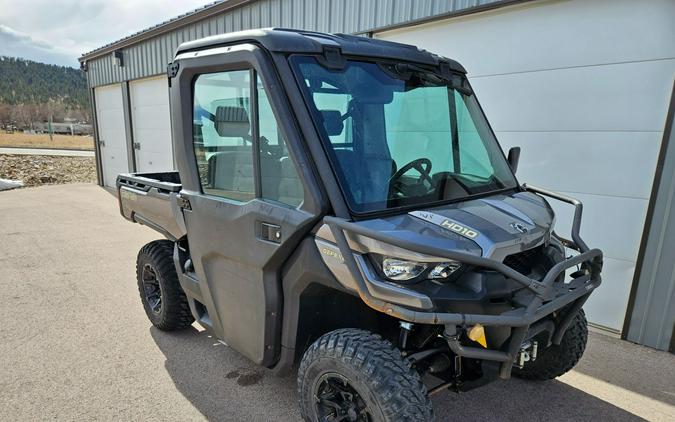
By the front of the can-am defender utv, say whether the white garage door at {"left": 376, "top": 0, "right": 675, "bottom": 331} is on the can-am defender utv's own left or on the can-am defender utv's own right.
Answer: on the can-am defender utv's own left

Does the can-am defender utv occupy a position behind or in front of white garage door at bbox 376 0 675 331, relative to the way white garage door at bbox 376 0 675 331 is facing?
in front

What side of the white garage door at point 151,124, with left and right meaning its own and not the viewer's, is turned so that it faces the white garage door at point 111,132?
right

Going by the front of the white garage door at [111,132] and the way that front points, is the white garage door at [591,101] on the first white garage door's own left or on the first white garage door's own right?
on the first white garage door's own left

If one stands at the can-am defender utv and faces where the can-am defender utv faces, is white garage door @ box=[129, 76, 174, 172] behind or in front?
behind

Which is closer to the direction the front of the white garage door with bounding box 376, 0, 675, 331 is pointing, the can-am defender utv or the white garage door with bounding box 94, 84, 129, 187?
the can-am defender utv

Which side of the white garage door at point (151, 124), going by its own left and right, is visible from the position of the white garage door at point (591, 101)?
left

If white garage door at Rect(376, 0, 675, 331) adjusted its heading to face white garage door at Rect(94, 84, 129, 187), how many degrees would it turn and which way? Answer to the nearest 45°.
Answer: approximately 45° to its right

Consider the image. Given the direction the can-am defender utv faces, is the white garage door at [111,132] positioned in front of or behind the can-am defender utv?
behind

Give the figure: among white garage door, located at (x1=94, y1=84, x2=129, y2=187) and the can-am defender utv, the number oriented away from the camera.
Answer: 0

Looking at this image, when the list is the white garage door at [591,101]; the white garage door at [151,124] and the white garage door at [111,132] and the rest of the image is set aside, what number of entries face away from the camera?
0

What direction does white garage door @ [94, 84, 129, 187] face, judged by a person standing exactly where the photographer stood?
facing the viewer and to the left of the viewer
